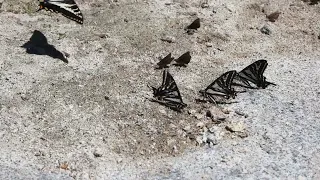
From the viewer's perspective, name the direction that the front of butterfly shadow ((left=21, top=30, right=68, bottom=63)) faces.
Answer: to the viewer's left

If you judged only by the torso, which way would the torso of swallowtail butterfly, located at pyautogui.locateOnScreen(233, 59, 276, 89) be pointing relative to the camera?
to the viewer's left

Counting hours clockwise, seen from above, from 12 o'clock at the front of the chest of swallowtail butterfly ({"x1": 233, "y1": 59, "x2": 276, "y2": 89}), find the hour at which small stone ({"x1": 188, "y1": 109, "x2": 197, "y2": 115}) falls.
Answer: The small stone is roughly at 10 o'clock from the swallowtail butterfly.

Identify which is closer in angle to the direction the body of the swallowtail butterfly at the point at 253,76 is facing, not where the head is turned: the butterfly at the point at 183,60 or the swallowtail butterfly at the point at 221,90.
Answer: the butterfly

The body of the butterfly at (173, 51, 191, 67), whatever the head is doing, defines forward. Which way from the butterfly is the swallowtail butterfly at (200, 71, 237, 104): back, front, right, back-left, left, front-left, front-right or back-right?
back-left

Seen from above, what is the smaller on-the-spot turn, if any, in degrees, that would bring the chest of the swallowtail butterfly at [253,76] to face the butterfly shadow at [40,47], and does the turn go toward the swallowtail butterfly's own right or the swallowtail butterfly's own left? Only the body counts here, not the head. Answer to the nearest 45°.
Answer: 0° — it already faces it

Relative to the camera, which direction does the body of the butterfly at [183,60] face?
to the viewer's left

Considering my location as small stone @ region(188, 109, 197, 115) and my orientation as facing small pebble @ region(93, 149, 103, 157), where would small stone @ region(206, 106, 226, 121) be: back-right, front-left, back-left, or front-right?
back-left
